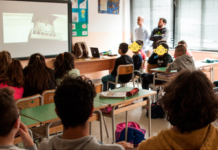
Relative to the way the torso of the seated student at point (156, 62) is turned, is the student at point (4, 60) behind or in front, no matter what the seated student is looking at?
in front

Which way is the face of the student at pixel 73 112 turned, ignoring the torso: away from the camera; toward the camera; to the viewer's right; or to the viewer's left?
away from the camera

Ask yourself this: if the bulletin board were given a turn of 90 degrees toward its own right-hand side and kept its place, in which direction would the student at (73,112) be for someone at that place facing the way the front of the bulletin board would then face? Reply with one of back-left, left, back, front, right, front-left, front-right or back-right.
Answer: left

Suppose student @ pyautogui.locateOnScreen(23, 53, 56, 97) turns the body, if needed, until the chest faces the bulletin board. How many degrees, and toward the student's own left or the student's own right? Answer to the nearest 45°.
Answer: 0° — they already face it

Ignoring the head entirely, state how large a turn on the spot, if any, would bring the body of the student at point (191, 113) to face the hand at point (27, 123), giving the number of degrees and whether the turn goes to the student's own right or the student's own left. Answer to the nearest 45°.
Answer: approximately 45° to the student's own left

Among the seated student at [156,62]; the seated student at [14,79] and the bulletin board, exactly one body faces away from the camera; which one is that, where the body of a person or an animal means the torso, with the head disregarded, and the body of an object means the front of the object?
the seated student at [14,79]

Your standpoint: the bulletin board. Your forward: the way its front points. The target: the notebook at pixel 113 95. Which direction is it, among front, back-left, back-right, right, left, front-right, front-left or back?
front

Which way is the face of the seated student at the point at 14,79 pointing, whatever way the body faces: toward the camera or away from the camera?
away from the camera

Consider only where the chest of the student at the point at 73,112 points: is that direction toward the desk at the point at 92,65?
yes

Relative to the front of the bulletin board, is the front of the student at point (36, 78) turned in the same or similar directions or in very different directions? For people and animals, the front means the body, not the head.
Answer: very different directions

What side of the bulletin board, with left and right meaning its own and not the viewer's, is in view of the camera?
front

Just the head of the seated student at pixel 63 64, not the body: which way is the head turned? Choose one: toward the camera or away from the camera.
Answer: away from the camera

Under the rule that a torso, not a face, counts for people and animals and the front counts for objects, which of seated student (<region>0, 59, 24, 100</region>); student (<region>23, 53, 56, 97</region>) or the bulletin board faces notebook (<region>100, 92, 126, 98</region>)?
the bulletin board

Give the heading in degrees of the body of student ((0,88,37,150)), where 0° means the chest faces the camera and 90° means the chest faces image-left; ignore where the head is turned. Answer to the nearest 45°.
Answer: approximately 180°

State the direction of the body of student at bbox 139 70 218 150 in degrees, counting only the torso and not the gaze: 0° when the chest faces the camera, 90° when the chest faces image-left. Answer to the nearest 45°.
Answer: approximately 180°

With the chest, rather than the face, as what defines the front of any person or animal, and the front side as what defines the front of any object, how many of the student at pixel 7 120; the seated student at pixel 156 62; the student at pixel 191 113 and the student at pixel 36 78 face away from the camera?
3

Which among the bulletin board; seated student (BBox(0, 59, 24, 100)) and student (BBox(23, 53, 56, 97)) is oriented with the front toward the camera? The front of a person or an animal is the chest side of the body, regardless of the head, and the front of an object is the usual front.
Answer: the bulletin board

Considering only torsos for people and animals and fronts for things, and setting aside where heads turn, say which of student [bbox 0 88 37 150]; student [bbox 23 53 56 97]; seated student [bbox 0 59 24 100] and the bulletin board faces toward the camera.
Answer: the bulletin board
